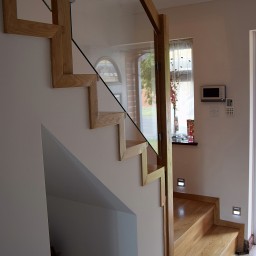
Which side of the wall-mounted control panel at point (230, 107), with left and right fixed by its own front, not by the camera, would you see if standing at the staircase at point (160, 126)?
front

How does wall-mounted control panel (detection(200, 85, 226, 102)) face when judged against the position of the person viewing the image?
facing the viewer

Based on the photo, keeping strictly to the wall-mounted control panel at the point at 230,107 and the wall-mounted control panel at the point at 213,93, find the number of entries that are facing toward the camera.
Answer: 2

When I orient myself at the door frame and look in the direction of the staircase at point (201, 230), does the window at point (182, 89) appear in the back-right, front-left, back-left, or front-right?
front-right

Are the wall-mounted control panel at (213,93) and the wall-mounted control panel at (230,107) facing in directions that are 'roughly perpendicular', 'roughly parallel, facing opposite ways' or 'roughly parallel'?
roughly parallel

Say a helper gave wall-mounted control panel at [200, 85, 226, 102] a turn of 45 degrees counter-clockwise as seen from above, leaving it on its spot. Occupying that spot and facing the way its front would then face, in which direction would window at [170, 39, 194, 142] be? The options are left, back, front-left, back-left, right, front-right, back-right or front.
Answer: back
